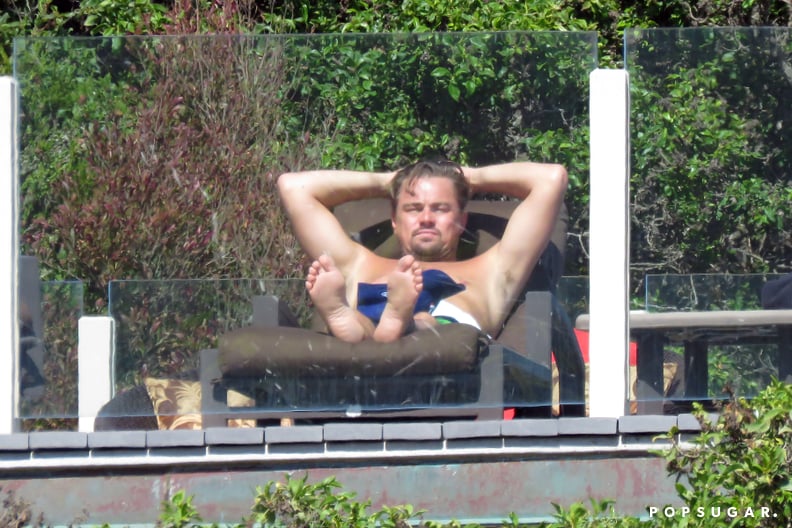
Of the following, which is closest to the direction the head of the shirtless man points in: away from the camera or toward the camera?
toward the camera

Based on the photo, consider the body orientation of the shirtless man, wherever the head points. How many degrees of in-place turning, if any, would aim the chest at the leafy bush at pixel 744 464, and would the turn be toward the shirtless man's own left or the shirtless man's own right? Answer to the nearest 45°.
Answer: approximately 45° to the shirtless man's own left

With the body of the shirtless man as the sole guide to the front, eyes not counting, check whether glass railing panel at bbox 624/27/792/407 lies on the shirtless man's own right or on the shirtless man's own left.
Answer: on the shirtless man's own left

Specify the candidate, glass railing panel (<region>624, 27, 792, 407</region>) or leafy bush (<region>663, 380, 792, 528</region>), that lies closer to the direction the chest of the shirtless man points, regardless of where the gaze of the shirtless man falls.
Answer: the leafy bush

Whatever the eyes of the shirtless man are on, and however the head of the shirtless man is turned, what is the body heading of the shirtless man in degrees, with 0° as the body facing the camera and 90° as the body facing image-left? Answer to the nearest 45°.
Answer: approximately 0°

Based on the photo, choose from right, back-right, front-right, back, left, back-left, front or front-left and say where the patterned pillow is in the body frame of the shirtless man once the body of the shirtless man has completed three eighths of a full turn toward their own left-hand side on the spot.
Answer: back-left

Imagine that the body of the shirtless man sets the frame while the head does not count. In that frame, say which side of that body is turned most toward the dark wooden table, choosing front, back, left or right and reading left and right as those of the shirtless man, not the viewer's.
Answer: left
